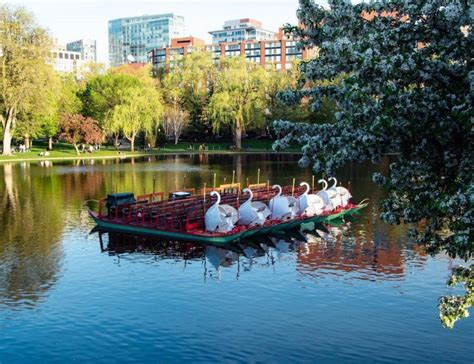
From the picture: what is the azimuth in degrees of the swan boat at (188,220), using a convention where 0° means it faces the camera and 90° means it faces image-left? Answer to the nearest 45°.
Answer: approximately 135°

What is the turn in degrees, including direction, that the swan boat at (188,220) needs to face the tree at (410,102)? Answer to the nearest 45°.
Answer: approximately 135° to its left
